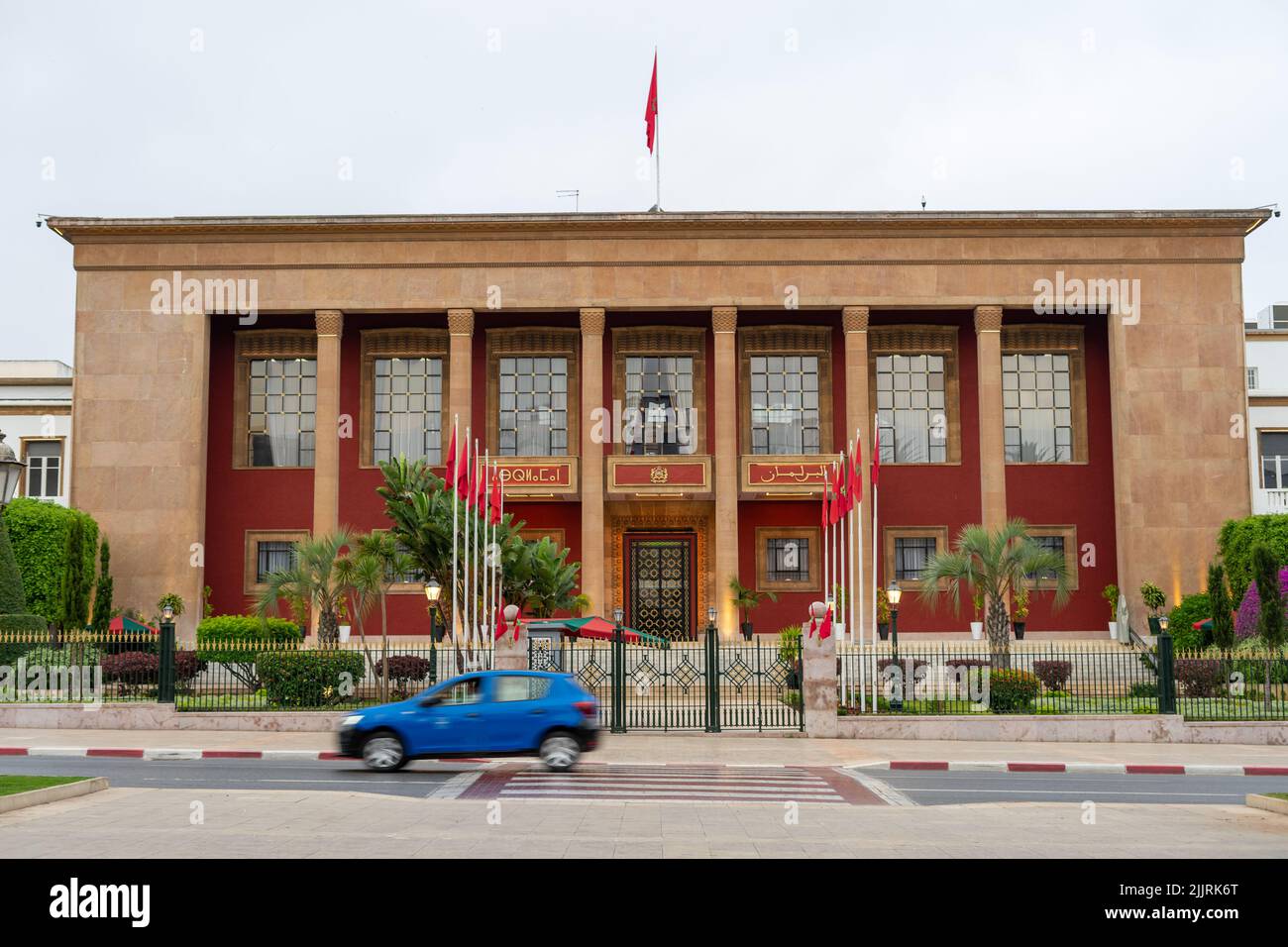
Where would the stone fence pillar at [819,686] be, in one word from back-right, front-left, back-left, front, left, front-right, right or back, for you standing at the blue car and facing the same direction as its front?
back-right

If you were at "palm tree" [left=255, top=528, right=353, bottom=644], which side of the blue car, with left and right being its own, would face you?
right

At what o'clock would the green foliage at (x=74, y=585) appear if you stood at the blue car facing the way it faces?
The green foliage is roughly at 2 o'clock from the blue car.

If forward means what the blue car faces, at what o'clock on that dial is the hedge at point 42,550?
The hedge is roughly at 2 o'clock from the blue car.

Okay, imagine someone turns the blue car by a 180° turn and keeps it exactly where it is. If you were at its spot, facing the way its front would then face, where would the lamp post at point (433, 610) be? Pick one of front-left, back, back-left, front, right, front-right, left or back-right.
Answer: left

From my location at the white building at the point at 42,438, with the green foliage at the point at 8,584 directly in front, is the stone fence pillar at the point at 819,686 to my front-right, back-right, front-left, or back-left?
front-left

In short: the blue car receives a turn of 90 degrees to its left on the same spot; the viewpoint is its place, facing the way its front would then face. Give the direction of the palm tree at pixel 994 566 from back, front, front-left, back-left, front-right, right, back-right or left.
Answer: back-left

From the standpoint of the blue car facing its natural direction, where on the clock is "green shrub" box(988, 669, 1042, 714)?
The green shrub is roughly at 5 o'clock from the blue car.

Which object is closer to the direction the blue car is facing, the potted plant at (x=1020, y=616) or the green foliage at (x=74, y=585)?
the green foliage

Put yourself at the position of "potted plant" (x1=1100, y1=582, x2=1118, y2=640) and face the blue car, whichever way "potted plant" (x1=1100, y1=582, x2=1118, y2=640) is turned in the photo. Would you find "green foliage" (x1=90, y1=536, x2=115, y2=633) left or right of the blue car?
right

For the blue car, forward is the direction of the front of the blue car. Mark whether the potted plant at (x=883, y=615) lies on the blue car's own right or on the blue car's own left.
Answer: on the blue car's own right

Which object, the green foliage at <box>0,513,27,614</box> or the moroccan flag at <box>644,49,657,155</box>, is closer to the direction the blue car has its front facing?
the green foliage

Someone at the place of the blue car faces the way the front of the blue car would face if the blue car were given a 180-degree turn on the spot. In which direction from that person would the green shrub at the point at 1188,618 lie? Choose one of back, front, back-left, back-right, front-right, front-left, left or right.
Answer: front-left

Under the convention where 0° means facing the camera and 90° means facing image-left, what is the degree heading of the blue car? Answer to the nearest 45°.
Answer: approximately 90°

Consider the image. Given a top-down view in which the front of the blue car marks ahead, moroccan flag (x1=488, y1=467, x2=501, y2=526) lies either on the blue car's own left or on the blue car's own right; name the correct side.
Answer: on the blue car's own right
